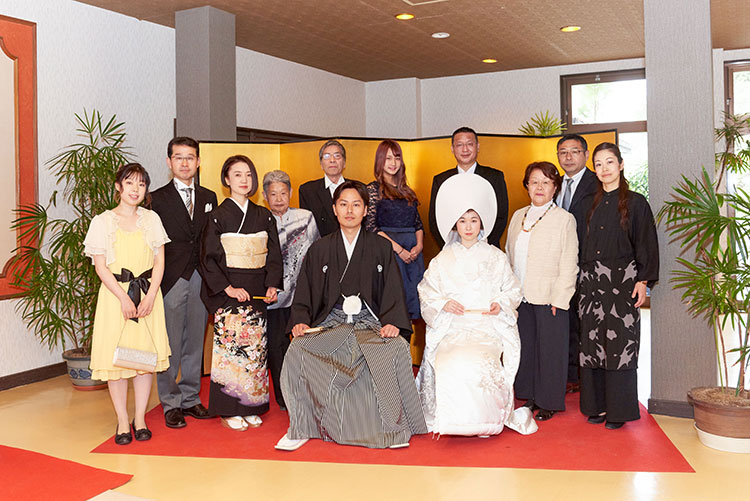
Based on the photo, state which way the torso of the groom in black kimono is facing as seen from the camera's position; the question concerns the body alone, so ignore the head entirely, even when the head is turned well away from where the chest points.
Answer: toward the camera

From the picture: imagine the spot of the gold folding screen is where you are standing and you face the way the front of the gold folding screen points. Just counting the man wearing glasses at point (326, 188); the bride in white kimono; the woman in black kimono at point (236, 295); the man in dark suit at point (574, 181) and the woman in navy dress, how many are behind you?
0

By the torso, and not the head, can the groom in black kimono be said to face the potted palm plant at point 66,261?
no

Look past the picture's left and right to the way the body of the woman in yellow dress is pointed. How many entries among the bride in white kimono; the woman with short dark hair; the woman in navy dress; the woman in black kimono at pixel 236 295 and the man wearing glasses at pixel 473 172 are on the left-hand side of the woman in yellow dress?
5

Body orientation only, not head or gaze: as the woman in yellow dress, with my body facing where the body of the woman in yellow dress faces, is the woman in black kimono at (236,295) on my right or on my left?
on my left

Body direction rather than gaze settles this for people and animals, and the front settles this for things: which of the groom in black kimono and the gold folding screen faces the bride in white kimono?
the gold folding screen

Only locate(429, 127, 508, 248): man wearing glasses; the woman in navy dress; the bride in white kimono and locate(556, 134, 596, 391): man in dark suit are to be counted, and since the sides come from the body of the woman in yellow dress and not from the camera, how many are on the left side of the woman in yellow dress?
4

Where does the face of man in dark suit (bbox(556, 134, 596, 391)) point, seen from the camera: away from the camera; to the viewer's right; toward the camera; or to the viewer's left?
toward the camera

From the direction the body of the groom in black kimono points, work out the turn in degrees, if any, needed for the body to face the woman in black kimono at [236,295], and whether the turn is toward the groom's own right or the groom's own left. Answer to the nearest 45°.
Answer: approximately 90° to the groom's own right

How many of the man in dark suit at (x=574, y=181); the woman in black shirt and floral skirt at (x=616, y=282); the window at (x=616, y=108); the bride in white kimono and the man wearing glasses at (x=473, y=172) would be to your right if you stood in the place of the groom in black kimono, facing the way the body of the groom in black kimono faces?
0

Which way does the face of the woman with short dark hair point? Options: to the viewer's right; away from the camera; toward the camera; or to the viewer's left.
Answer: toward the camera

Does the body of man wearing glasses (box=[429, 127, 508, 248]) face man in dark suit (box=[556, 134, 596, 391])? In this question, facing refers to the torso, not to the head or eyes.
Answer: no

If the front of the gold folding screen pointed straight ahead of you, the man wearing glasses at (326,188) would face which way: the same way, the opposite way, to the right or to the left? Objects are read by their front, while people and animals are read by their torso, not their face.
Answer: the same way

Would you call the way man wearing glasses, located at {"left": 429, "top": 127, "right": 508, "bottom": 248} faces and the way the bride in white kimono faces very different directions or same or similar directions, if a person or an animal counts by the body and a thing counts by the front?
same or similar directions

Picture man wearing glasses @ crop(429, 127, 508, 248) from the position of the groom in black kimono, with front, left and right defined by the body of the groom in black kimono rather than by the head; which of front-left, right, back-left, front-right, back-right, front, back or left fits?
back-left

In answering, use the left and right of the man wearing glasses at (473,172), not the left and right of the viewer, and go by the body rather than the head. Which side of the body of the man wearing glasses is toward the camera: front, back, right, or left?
front

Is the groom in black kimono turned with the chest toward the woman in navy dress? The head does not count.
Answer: no

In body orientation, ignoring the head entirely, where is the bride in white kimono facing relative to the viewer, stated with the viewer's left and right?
facing the viewer
